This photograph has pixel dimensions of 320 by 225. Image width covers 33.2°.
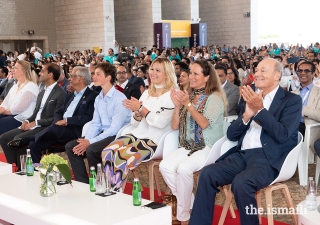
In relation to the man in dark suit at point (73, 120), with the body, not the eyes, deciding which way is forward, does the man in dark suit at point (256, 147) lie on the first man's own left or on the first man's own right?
on the first man's own left

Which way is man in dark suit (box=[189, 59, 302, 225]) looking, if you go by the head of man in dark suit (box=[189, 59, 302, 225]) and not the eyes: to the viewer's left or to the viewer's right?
to the viewer's left

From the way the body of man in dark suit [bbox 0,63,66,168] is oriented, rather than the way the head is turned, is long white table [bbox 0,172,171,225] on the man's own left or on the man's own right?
on the man's own left

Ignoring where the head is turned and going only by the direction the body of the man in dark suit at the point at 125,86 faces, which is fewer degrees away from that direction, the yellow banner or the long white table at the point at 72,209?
the long white table

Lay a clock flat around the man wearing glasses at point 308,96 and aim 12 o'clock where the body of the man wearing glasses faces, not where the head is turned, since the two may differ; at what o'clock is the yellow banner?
The yellow banner is roughly at 4 o'clock from the man wearing glasses.

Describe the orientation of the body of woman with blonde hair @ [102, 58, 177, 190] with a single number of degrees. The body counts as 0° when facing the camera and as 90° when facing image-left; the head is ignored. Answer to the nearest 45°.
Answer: approximately 45°

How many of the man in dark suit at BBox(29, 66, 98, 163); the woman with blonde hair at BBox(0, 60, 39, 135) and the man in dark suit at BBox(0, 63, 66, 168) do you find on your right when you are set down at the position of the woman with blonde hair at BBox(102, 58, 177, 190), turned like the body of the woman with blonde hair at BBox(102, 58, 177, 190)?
3

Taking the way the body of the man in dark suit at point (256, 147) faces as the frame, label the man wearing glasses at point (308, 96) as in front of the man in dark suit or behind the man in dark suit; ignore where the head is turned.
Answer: behind

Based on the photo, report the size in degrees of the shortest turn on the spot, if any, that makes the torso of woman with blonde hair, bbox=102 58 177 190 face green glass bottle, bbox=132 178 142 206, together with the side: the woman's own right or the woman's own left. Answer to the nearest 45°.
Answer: approximately 45° to the woman's own left
